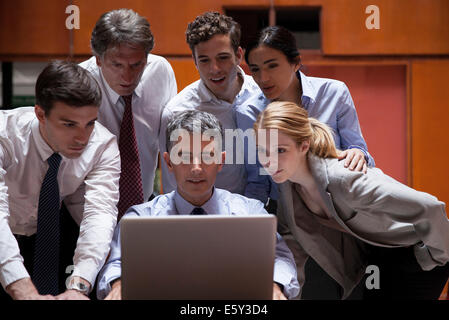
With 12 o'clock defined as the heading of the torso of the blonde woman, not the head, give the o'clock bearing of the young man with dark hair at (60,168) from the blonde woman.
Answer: The young man with dark hair is roughly at 1 o'clock from the blonde woman.

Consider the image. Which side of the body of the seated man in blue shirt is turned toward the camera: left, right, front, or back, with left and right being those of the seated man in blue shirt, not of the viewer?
front

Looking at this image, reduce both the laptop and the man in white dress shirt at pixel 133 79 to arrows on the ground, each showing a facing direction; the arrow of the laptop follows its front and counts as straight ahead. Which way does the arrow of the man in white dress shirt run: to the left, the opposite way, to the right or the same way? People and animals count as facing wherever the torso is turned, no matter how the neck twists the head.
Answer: the opposite way

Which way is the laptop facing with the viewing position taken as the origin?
facing away from the viewer

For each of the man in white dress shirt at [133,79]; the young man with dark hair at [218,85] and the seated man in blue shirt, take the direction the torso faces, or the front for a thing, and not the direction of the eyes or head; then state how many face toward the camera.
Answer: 3

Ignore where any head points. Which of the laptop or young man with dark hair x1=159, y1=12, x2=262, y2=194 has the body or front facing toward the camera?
the young man with dark hair

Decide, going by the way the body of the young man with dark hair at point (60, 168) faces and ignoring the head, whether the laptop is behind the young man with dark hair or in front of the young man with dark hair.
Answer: in front

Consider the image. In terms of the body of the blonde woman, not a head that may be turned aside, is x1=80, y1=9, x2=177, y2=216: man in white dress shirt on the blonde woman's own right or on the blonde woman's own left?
on the blonde woman's own right

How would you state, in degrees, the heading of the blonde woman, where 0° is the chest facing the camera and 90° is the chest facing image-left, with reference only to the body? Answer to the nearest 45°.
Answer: approximately 45°

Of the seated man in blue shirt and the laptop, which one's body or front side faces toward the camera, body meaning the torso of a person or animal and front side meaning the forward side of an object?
the seated man in blue shirt

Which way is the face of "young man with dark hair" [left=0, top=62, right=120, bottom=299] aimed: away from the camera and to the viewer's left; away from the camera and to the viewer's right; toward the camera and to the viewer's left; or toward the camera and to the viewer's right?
toward the camera and to the viewer's right

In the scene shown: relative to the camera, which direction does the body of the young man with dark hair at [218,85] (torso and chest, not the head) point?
toward the camera

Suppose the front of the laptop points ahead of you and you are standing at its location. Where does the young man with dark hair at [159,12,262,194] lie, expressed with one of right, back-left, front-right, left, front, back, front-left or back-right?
front
